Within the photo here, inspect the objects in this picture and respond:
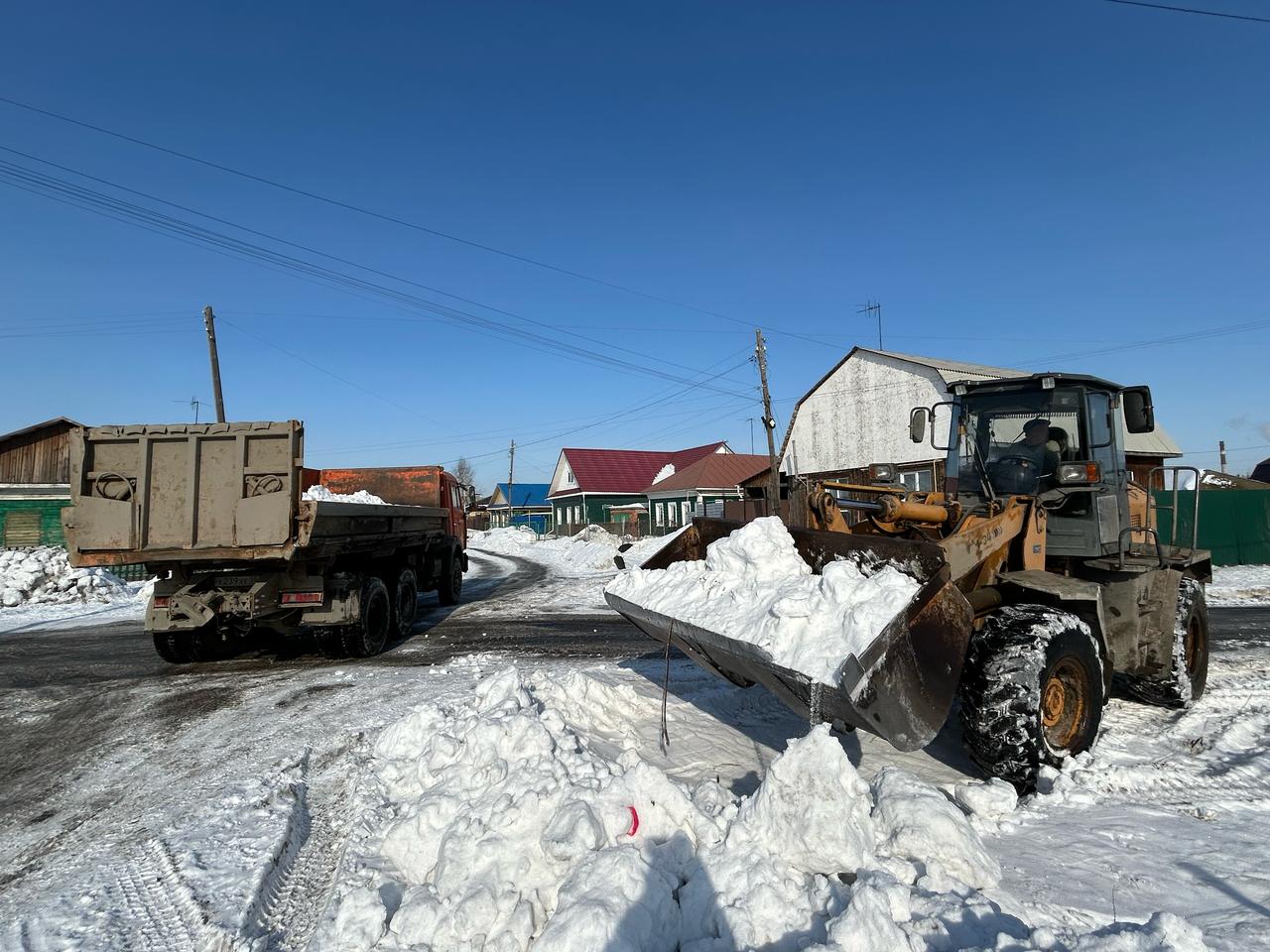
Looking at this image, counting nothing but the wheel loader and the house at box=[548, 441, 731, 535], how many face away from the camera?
0

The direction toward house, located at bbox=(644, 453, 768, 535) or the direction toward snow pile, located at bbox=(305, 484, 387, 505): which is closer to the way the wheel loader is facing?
the snow pile

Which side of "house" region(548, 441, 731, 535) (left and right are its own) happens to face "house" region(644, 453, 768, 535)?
left

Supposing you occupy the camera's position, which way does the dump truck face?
facing away from the viewer and to the right of the viewer

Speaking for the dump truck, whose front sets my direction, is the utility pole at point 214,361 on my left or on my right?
on my left

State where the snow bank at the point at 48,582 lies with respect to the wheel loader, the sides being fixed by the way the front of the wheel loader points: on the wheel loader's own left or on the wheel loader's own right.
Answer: on the wheel loader's own right

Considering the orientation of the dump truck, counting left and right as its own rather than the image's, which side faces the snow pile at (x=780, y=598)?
right

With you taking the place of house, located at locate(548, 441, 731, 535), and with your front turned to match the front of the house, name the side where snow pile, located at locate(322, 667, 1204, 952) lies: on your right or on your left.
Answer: on your left

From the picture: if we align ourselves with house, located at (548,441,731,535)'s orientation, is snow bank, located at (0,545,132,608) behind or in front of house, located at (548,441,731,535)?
in front

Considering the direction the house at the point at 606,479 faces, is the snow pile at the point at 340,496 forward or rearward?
forward

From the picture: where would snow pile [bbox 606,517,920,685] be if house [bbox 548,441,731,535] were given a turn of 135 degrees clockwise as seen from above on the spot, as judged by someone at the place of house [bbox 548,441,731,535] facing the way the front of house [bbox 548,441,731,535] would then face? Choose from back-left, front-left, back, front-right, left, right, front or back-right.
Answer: back

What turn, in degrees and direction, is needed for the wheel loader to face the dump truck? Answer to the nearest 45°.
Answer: approximately 45° to its right

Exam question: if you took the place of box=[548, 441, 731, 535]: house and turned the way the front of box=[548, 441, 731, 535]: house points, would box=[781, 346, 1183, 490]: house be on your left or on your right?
on your left
